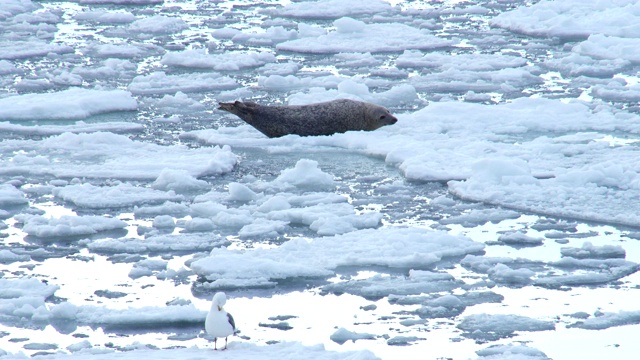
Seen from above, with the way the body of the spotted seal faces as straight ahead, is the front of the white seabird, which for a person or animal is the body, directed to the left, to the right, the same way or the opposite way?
to the right

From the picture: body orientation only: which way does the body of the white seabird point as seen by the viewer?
toward the camera

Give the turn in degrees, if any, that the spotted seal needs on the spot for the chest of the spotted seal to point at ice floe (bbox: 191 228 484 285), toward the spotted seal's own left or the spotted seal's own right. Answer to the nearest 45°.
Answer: approximately 90° to the spotted seal's own right

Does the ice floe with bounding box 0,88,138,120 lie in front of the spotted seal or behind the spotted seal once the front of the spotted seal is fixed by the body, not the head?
behind

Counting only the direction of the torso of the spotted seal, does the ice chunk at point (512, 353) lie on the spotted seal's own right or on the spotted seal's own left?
on the spotted seal's own right

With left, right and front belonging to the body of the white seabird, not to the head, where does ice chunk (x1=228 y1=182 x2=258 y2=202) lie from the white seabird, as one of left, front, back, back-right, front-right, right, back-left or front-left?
back

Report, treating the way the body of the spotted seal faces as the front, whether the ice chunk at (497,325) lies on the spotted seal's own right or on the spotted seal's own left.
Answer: on the spotted seal's own right

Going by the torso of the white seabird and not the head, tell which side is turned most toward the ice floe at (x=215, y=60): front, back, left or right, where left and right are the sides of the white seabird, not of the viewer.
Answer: back

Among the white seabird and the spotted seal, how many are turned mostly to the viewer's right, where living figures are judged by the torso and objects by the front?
1

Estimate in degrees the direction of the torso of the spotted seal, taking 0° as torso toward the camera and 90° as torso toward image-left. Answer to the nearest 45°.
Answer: approximately 270°

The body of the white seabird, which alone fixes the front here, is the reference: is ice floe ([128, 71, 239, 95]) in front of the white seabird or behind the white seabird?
behind

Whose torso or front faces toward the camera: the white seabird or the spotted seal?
the white seabird

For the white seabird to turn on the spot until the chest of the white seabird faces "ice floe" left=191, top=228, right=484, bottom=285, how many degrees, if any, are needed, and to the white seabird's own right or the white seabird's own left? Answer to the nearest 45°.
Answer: approximately 135° to the white seabird's own left
